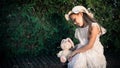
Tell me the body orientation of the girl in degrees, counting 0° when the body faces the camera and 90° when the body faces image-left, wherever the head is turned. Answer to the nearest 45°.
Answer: approximately 45°
